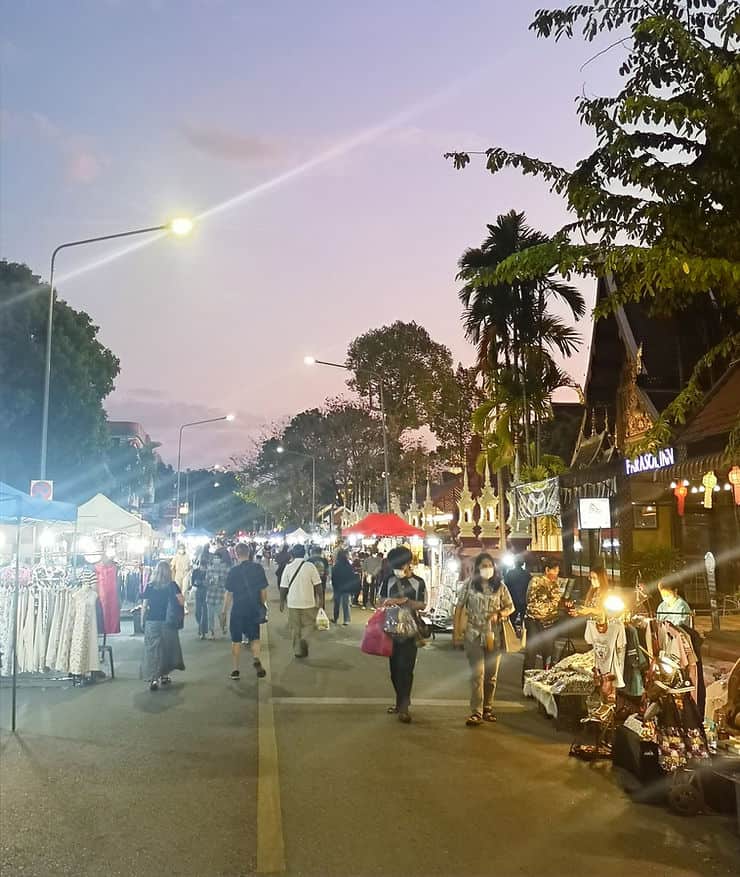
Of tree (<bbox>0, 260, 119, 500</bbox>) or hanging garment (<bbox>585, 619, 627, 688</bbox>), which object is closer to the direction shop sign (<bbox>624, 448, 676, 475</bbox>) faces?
the hanging garment

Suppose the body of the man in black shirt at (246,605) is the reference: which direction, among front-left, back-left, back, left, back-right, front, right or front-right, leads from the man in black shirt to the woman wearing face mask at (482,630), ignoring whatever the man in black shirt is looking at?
back-right

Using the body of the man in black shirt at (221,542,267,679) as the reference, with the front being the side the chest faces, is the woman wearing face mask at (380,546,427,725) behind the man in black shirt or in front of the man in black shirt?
behind

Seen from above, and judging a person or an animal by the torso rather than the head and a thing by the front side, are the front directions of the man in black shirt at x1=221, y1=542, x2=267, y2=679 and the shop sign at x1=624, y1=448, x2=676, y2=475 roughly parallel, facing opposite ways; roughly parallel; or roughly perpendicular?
roughly perpendicular

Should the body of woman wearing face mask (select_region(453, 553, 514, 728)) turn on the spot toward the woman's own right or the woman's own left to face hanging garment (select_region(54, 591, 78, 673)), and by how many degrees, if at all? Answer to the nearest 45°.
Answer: approximately 90° to the woman's own right

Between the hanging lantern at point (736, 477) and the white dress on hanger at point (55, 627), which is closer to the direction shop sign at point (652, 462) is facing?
the white dress on hanger

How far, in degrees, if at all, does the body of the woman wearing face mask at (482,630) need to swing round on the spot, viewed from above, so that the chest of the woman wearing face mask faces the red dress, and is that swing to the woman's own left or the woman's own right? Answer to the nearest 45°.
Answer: approximately 135° to the woman's own right

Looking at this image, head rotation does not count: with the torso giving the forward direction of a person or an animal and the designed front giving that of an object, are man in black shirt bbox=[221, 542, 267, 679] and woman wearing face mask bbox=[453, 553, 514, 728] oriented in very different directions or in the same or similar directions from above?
very different directions

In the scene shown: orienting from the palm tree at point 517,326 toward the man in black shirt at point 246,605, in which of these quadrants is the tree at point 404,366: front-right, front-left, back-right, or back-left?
back-right

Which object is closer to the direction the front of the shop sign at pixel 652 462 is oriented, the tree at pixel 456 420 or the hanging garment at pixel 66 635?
the hanging garment

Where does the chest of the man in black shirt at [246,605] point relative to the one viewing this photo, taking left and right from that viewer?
facing away from the viewer

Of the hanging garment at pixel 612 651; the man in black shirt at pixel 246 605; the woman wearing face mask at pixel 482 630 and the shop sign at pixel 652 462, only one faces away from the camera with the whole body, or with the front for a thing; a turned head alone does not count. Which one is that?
the man in black shirt

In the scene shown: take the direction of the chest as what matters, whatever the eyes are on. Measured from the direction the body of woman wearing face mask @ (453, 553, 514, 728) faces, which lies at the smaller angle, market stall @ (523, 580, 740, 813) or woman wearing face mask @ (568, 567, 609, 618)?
the market stall

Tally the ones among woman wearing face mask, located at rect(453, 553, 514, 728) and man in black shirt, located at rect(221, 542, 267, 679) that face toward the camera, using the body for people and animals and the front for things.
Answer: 1
